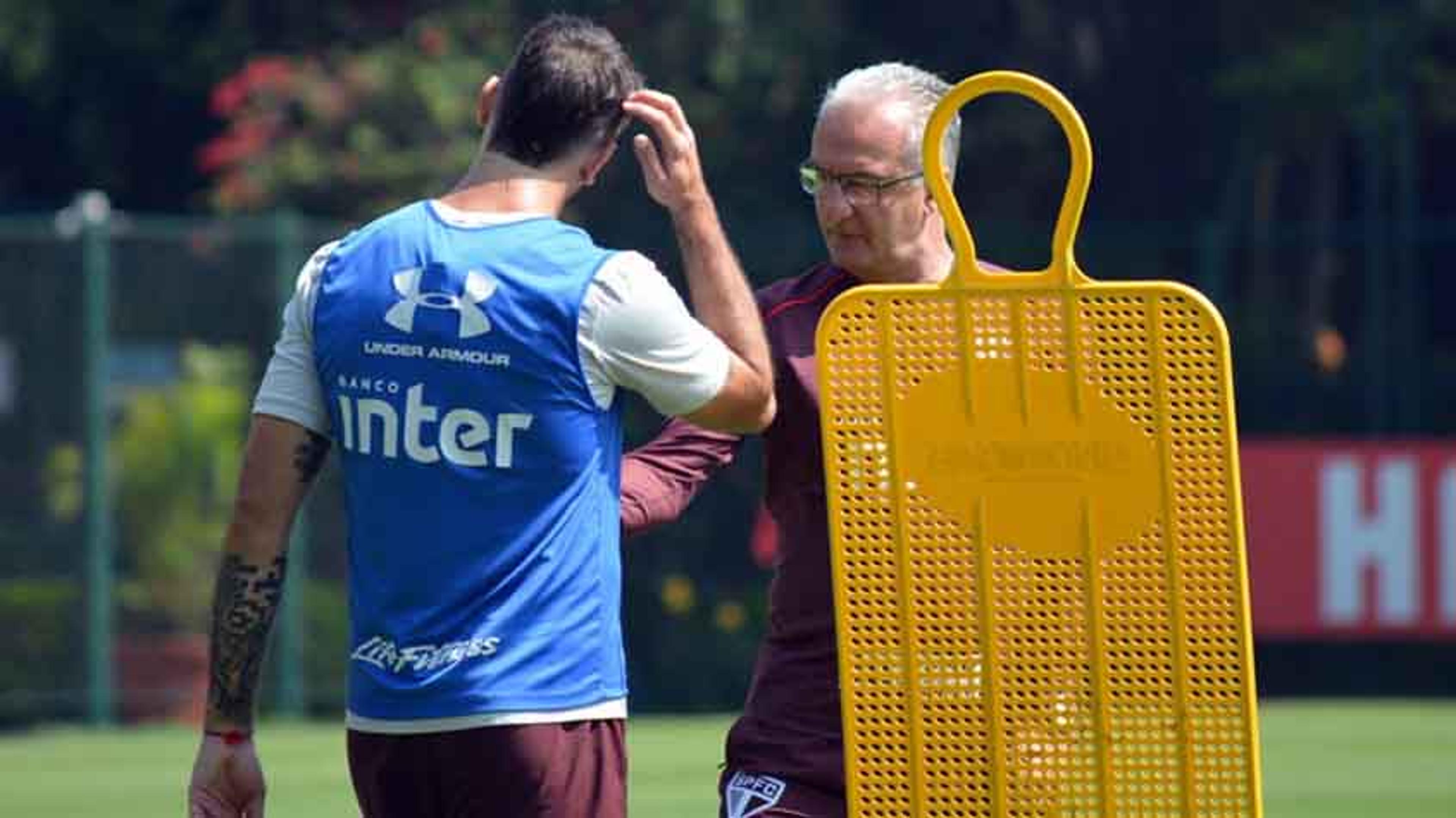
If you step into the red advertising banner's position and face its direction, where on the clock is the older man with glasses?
The older man with glasses is roughly at 12 o'clock from the red advertising banner.

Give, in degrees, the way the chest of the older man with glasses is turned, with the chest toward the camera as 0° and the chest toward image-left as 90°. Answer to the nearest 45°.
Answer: approximately 45°

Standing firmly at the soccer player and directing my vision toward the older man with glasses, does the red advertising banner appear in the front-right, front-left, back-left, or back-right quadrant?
front-left

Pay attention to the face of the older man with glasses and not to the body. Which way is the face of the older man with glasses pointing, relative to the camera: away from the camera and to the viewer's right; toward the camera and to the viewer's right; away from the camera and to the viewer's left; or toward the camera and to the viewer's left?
toward the camera and to the viewer's left

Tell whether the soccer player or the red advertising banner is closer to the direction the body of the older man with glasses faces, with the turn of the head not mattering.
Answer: the soccer player

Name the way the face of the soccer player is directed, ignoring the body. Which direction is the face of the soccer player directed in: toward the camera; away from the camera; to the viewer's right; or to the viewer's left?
away from the camera

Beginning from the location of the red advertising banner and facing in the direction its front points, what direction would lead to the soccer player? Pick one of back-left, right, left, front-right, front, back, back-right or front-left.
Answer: front

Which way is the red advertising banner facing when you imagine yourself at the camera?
facing the viewer

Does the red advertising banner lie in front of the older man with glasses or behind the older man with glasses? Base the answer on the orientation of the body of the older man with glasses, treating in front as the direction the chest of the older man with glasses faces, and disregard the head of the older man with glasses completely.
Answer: behind

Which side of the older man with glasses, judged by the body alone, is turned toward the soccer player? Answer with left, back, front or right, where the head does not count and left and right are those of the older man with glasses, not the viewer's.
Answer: front

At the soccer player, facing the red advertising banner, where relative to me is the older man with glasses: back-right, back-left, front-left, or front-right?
front-right
